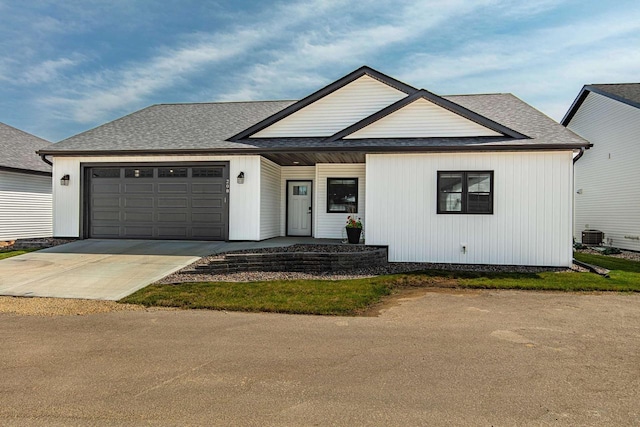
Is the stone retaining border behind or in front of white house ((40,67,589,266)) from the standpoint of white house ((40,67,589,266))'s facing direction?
in front

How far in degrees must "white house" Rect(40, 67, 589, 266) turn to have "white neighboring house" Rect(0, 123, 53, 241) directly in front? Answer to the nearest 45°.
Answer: approximately 90° to its right

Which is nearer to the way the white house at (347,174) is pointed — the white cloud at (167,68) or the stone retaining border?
the stone retaining border

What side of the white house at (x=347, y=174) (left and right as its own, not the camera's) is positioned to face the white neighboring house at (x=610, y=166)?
left

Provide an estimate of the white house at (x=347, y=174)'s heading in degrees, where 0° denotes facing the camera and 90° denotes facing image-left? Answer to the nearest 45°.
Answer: approximately 0°

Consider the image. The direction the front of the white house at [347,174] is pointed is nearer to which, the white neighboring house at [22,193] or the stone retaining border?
the stone retaining border

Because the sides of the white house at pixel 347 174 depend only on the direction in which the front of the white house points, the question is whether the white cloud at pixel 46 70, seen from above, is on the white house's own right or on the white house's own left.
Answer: on the white house's own right

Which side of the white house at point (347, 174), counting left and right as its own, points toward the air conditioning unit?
left

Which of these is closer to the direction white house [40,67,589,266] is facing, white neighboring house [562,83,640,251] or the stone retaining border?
the stone retaining border
